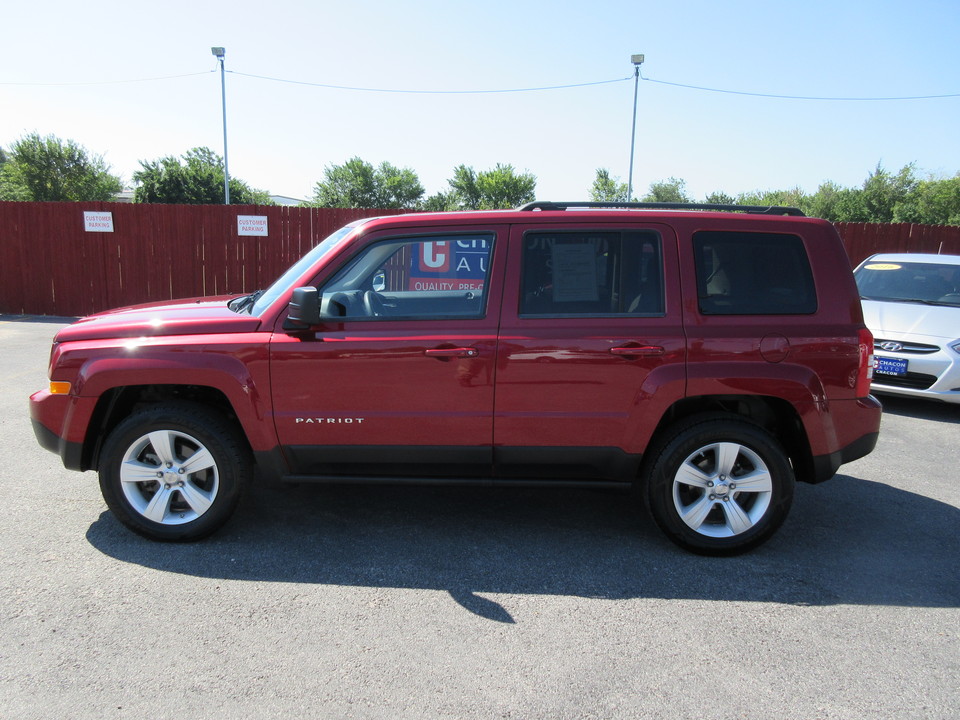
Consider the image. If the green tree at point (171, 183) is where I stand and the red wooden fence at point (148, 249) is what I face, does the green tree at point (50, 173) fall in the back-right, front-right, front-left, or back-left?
back-right

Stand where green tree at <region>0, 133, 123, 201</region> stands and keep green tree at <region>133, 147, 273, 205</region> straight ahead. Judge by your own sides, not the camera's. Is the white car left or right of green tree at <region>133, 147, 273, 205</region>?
right

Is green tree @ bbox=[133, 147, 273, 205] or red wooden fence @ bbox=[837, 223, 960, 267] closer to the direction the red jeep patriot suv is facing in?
the green tree

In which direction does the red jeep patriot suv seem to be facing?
to the viewer's left

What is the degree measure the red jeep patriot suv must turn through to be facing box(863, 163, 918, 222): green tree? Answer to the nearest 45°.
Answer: approximately 135° to its right

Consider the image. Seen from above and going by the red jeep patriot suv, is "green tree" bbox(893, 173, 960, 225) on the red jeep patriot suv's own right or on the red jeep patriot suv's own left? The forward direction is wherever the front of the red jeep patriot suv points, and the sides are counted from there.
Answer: on the red jeep patriot suv's own right
